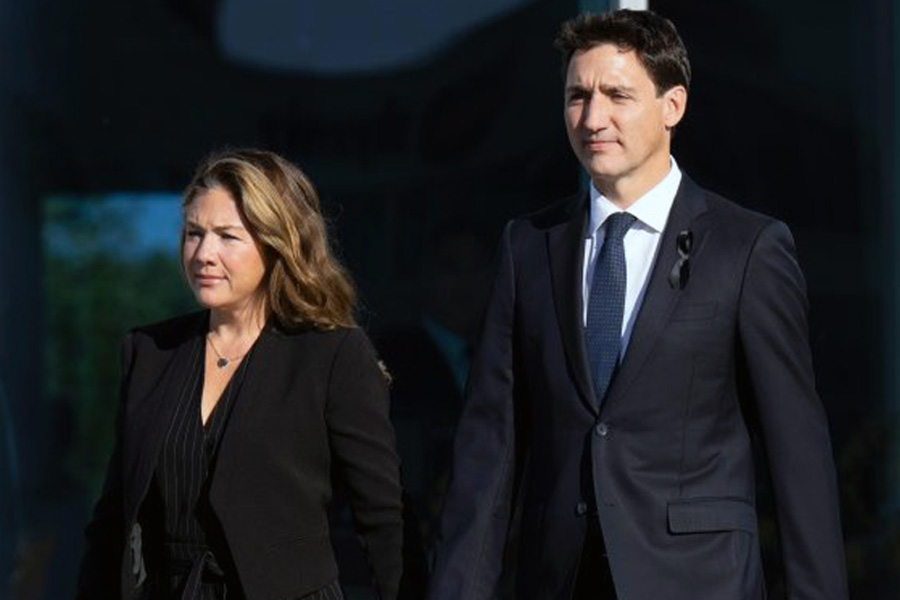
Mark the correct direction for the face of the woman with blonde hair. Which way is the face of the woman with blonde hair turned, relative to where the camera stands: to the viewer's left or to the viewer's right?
to the viewer's left

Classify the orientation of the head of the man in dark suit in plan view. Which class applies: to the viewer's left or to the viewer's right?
to the viewer's left

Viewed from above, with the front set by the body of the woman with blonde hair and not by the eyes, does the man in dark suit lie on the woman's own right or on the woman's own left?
on the woman's own left

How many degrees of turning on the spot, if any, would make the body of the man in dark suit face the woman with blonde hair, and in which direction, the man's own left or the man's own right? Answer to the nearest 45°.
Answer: approximately 45° to the man's own right

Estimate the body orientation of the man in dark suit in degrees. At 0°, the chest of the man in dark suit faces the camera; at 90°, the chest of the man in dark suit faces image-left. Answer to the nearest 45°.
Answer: approximately 45°

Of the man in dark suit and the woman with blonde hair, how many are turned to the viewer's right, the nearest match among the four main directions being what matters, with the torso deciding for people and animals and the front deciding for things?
0

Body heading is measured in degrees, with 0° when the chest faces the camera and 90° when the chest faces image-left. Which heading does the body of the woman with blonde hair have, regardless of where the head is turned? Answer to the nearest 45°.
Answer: approximately 45°
